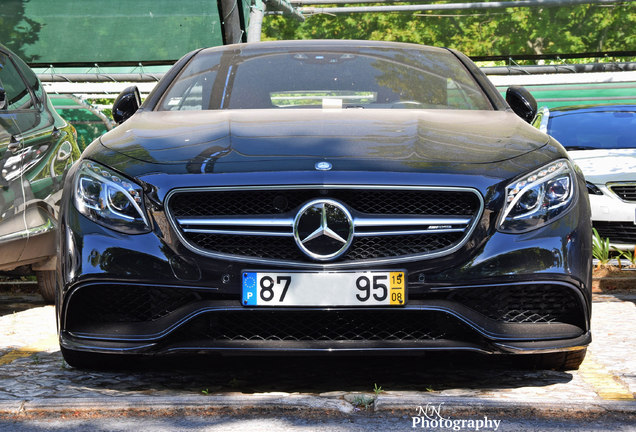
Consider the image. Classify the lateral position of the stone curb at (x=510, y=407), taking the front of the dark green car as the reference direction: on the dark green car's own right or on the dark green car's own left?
on the dark green car's own left

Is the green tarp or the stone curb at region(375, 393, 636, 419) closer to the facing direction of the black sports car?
the stone curb

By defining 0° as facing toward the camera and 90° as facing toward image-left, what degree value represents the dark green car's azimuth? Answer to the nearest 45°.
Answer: approximately 45°

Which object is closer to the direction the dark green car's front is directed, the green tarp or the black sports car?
the black sports car

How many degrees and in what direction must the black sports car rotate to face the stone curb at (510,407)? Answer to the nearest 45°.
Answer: approximately 45° to its left

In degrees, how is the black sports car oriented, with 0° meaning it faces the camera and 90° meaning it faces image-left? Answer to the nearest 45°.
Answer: approximately 0°

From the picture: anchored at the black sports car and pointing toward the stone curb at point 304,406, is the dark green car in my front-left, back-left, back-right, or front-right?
back-right
